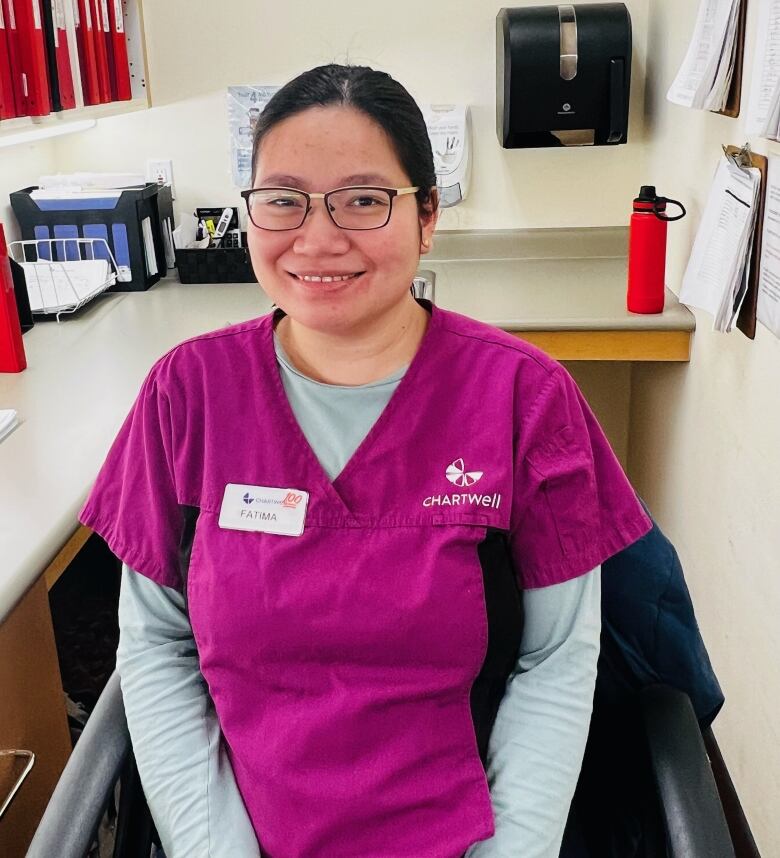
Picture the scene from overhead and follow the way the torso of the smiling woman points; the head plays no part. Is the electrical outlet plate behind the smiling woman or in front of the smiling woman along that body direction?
behind

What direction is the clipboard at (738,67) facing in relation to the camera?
to the viewer's left

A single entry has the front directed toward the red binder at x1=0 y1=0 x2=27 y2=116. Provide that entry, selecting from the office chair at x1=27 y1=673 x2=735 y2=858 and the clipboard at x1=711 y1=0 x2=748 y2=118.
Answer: the clipboard

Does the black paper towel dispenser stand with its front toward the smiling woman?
yes
